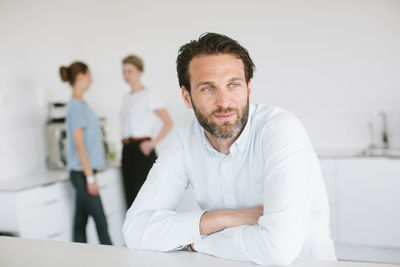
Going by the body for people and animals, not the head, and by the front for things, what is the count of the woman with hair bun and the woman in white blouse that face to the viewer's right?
1

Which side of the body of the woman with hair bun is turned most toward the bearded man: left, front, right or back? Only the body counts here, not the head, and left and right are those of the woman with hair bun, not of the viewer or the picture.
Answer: right

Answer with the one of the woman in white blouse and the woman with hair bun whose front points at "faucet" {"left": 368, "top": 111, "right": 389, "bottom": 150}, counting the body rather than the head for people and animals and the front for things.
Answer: the woman with hair bun

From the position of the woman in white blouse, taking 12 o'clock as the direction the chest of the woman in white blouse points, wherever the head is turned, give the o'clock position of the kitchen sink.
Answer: The kitchen sink is roughly at 8 o'clock from the woman in white blouse.

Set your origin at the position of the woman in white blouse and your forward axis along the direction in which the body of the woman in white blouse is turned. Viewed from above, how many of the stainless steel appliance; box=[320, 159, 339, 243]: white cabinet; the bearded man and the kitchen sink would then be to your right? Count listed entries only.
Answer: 1

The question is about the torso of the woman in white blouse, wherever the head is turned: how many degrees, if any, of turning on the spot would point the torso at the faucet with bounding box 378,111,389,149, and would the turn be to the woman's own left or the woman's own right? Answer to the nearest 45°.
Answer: approximately 135° to the woman's own left

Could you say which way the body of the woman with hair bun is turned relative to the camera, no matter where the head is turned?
to the viewer's right

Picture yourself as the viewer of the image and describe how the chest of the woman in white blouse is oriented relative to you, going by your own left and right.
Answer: facing the viewer and to the left of the viewer

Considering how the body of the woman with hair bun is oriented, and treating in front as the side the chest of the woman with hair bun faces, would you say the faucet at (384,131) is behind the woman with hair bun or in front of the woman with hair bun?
in front

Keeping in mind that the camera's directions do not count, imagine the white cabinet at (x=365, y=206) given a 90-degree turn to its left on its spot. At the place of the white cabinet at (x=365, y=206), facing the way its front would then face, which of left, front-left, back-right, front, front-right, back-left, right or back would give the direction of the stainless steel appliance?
back

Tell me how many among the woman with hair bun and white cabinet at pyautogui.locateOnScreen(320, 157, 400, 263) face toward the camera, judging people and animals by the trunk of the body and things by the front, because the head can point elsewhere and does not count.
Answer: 1

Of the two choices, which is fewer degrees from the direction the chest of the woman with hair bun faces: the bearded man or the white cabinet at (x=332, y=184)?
the white cabinet
